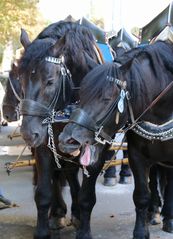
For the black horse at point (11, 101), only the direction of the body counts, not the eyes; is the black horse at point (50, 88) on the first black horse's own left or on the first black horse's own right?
on the first black horse's own left

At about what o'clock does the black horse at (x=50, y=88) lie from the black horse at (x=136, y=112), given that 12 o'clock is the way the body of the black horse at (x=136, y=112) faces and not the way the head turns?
the black horse at (x=50, y=88) is roughly at 2 o'clock from the black horse at (x=136, y=112).

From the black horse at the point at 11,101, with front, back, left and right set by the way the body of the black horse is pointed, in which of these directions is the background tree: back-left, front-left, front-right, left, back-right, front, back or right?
back-right

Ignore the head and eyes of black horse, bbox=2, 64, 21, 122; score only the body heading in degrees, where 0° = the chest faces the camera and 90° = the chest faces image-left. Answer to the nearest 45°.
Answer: approximately 45°

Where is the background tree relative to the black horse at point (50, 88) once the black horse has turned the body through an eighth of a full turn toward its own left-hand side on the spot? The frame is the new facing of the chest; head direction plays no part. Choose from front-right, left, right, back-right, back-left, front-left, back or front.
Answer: back

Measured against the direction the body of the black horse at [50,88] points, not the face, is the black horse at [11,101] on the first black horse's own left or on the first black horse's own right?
on the first black horse's own right

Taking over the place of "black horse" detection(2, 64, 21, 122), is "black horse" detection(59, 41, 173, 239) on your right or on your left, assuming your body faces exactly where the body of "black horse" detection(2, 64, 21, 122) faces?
on your left
